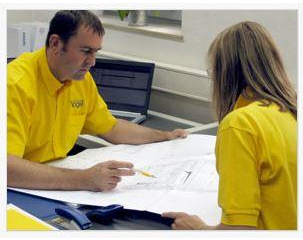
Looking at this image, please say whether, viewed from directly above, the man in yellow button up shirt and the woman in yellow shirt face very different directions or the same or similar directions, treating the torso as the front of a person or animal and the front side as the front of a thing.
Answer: very different directions

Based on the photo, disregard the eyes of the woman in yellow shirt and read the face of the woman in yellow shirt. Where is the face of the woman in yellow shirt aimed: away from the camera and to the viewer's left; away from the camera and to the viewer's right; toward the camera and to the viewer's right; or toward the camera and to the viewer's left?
away from the camera and to the viewer's left

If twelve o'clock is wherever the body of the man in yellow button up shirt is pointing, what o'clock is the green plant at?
The green plant is roughly at 8 o'clock from the man in yellow button up shirt.

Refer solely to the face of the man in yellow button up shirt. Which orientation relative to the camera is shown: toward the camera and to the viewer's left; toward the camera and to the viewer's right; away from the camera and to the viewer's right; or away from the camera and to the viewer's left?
toward the camera and to the viewer's right

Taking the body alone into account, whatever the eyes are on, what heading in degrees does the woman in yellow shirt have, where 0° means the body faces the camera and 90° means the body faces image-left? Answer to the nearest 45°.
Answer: approximately 135°

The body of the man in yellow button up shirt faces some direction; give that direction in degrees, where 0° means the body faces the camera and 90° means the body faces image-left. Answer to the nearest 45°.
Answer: approximately 315°
